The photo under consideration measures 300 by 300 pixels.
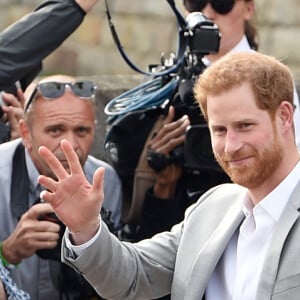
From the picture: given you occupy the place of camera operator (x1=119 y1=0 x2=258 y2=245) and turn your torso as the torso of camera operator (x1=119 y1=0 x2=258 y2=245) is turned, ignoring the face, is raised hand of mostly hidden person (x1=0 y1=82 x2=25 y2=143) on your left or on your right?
on your right

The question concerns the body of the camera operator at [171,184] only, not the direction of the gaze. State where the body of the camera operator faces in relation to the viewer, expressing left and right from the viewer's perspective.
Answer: facing the viewer and to the left of the viewer

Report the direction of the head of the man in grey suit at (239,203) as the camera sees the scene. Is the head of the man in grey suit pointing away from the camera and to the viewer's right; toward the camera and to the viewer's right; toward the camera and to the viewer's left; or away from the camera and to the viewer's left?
toward the camera and to the viewer's left

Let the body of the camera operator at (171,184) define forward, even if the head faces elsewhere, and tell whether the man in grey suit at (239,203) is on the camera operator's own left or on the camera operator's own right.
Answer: on the camera operator's own left
